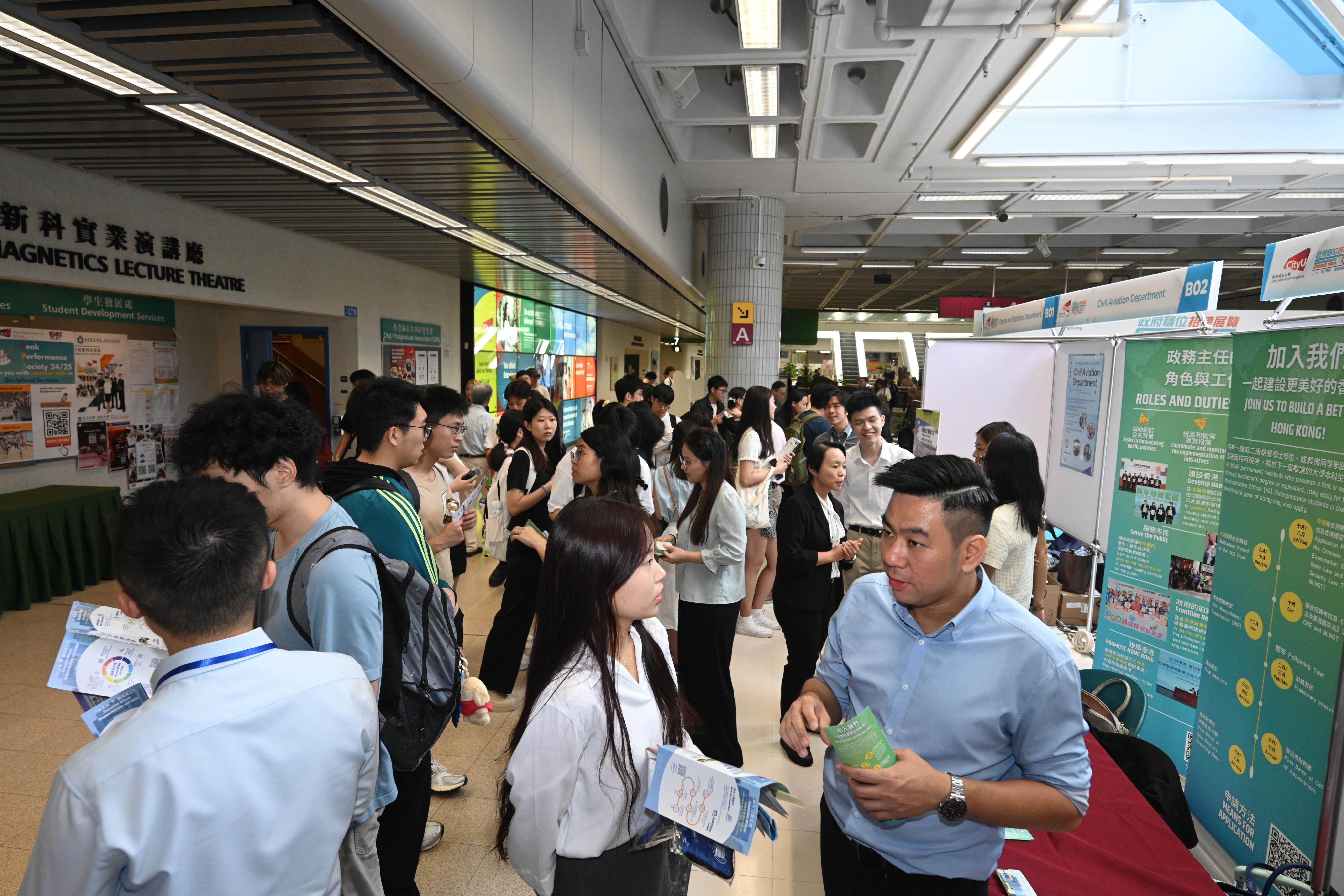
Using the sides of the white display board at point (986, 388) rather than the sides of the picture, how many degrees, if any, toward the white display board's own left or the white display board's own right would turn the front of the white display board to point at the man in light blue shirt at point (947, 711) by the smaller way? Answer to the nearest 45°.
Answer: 0° — it already faces them

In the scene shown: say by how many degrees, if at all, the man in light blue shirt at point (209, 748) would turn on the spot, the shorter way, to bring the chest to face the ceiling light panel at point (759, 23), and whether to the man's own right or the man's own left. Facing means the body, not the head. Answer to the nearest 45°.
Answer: approximately 45° to the man's own right

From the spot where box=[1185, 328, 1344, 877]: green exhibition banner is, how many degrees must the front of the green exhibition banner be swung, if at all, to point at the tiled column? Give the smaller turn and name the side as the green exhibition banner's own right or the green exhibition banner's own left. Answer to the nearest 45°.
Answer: approximately 90° to the green exhibition banner's own right

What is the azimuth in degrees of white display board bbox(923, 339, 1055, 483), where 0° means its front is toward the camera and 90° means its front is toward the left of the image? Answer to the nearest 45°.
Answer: approximately 0°

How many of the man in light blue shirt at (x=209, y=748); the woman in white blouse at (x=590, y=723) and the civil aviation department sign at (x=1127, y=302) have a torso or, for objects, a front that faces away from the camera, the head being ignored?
1

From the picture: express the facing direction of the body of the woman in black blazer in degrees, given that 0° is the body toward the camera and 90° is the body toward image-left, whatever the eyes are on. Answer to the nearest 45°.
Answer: approximately 315°

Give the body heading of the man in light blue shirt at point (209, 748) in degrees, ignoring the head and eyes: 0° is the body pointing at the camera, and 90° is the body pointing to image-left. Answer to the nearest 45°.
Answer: approximately 180°

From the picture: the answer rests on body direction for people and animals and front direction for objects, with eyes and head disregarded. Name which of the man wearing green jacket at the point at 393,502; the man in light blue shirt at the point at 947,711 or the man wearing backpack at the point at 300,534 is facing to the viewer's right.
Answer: the man wearing green jacket at the point at 393,502

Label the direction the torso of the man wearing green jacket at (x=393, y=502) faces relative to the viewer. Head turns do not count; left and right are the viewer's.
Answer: facing to the right of the viewer

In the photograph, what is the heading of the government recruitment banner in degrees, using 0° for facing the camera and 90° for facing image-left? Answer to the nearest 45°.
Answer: approximately 45°

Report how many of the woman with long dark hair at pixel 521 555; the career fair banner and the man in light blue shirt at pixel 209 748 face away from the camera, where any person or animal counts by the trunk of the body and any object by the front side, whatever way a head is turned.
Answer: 1

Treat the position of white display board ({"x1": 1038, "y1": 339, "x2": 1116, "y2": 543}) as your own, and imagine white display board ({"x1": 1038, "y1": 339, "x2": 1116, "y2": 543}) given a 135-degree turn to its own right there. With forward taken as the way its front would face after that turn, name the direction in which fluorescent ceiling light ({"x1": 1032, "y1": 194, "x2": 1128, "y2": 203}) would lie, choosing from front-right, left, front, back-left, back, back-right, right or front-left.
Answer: front

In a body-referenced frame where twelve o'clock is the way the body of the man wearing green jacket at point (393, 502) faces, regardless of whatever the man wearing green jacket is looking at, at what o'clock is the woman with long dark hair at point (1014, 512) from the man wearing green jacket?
The woman with long dark hair is roughly at 12 o'clock from the man wearing green jacket.

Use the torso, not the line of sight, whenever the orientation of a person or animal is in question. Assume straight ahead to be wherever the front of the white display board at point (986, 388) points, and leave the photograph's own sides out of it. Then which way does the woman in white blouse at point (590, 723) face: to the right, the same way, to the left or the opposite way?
to the left

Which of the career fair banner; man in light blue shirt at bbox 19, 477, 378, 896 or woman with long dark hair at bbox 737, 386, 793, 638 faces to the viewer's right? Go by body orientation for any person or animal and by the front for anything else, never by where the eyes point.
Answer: the woman with long dark hair
